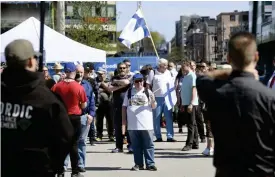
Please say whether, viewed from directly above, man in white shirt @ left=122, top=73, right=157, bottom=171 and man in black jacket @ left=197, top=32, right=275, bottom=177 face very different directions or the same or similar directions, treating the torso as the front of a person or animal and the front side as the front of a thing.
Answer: very different directions

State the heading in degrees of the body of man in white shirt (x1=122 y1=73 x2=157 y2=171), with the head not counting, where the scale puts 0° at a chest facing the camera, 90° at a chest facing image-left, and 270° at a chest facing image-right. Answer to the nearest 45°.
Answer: approximately 0°

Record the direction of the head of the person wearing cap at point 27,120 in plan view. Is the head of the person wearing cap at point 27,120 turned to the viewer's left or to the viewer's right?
to the viewer's right

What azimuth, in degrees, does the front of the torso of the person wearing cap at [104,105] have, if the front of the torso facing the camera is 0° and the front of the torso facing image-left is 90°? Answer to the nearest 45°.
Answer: approximately 0°

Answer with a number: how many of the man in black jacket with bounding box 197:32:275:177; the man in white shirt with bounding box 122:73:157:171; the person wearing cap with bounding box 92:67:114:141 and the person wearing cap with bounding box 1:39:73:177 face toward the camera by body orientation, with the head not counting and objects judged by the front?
2

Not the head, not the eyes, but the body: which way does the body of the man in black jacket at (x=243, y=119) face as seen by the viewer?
away from the camera

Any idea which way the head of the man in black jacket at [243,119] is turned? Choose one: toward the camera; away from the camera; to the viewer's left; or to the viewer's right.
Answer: away from the camera

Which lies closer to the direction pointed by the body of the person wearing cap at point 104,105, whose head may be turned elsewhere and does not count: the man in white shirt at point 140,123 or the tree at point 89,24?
the man in white shirt

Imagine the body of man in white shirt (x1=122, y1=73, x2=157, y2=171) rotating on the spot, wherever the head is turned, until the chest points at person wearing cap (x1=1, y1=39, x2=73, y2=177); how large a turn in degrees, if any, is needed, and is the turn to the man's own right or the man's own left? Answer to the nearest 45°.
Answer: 0° — they already face them

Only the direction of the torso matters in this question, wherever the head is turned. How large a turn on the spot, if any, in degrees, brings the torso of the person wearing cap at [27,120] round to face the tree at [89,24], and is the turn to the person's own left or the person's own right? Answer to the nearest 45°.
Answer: approximately 45° to the person's own left

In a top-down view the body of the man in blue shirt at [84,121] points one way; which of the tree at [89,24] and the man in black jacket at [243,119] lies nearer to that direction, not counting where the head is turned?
the man in black jacket
